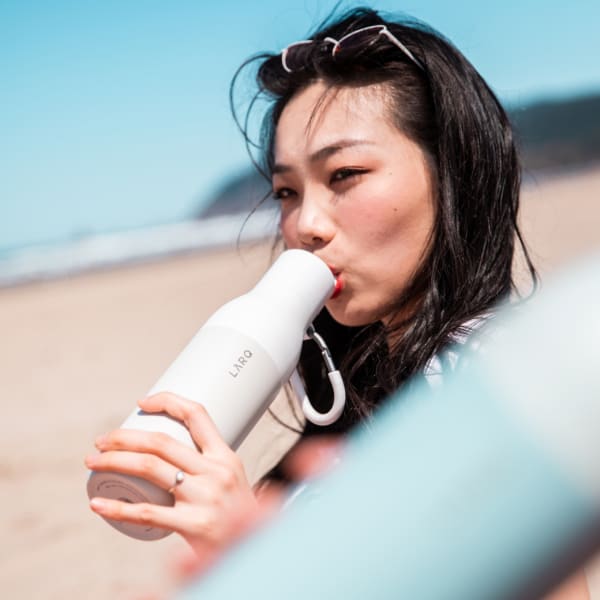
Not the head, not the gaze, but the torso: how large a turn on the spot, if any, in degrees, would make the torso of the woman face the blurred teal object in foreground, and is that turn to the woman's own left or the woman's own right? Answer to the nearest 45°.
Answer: approximately 45° to the woman's own left

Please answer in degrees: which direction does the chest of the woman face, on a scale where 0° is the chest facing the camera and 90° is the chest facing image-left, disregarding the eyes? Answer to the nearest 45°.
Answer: approximately 45°
